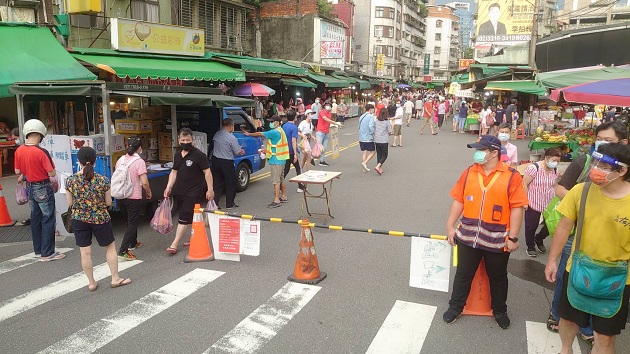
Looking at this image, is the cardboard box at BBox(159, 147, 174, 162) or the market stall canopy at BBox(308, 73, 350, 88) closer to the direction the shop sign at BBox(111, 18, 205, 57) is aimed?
the cardboard box

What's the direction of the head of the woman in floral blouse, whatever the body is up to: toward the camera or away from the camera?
away from the camera

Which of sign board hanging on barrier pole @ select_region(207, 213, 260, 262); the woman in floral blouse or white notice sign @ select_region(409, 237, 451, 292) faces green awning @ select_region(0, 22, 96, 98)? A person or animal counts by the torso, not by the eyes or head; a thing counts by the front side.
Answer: the woman in floral blouse

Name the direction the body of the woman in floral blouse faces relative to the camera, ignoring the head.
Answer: away from the camera

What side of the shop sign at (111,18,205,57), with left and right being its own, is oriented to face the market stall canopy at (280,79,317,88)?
left

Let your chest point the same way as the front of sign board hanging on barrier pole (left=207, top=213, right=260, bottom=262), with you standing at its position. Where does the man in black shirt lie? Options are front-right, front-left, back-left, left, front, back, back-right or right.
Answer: back-right

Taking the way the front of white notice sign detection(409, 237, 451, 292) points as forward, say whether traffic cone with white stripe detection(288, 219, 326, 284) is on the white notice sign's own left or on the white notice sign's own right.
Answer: on the white notice sign's own right

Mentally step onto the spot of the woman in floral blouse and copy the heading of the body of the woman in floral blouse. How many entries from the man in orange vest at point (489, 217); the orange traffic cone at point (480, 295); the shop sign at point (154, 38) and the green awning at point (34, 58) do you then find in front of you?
2

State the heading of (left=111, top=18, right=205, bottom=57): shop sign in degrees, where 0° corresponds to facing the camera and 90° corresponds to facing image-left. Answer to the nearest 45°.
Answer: approximately 315°

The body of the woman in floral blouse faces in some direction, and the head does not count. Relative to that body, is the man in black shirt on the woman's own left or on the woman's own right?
on the woman's own right
